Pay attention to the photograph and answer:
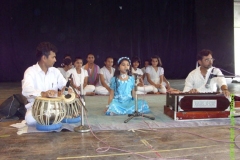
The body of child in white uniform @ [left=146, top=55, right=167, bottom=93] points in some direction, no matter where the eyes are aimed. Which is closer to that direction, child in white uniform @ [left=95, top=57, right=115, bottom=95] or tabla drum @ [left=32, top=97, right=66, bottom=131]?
the tabla drum

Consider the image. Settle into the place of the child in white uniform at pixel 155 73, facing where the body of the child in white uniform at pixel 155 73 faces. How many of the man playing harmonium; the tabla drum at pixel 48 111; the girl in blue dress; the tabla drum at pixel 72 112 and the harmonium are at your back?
0

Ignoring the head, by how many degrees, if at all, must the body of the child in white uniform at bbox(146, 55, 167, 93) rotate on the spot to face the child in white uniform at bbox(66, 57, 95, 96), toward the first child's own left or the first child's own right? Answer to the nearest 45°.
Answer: approximately 45° to the first child's own right

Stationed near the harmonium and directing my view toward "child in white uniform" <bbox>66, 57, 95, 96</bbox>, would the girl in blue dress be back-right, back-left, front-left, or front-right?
front-left

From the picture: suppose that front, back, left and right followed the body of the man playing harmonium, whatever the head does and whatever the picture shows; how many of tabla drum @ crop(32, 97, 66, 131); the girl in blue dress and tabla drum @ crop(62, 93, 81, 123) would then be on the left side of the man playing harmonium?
0

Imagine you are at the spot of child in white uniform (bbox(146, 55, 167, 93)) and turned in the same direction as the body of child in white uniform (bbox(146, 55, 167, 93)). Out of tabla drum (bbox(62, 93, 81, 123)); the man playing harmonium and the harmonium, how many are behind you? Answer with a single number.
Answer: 0

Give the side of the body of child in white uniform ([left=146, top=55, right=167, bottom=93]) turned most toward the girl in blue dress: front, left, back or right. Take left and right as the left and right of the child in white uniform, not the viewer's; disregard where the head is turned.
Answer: front

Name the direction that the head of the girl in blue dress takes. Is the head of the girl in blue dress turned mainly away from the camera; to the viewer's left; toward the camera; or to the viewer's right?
toward the camera

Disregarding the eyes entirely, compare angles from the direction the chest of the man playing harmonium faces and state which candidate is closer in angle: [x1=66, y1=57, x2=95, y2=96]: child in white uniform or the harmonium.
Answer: the harmonium

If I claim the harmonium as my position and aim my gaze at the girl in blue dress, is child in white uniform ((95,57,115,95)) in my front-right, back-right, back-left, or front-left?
front-right

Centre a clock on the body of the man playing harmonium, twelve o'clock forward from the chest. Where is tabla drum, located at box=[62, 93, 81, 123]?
The tabla drum is roughly at 2 o'clock from the man playing harmonium.

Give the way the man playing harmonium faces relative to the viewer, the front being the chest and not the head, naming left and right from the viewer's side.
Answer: facing the viewer

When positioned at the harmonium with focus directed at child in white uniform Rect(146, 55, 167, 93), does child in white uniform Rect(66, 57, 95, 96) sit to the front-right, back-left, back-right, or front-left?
front-left

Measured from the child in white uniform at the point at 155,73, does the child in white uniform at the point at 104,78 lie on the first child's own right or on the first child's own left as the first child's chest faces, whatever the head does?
on the first child's own right
